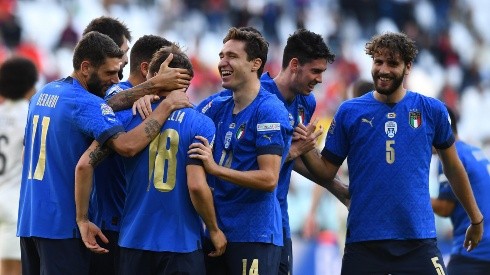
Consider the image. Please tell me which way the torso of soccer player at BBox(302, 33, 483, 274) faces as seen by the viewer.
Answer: toward the camera

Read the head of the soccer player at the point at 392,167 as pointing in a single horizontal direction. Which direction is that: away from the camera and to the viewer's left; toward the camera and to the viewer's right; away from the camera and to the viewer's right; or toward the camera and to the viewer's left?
toward the camera and to the viewer's left

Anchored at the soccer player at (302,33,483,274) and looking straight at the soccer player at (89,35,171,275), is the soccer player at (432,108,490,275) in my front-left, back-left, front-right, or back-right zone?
back-right

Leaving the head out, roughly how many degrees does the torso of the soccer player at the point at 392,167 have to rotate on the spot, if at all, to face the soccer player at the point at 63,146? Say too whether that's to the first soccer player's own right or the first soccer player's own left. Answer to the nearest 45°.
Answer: approximately 90° to the first soccer player's own right

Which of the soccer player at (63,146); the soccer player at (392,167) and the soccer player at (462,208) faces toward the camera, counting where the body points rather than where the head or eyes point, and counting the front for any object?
the soccer player at (392,167)

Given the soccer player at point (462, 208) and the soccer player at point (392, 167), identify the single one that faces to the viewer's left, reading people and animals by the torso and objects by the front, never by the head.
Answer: the soccer player at point (462, 208)

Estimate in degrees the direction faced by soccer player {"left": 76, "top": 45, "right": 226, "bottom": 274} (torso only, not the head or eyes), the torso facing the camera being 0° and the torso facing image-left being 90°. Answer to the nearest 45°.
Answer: approximately 180°
